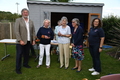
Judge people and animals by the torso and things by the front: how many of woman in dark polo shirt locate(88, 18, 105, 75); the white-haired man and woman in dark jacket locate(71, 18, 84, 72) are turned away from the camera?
0

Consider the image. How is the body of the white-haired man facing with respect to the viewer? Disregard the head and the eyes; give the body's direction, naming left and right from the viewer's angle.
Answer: facing the viewer and to the right of the viewer

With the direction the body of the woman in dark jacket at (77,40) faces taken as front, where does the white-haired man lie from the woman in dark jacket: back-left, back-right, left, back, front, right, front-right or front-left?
front-right

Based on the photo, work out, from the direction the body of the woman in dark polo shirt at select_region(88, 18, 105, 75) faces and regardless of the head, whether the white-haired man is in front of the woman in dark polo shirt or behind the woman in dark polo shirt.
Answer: in front

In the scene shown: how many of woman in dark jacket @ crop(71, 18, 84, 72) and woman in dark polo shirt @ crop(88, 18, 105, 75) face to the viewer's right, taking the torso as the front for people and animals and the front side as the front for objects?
0

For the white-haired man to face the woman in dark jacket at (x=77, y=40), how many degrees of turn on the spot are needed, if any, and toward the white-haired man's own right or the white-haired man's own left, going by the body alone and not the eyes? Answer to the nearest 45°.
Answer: approximately 45° to the white-haired man's own left

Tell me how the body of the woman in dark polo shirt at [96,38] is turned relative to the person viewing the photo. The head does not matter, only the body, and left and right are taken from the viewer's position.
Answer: facing the viewer and to the left of the viewer
